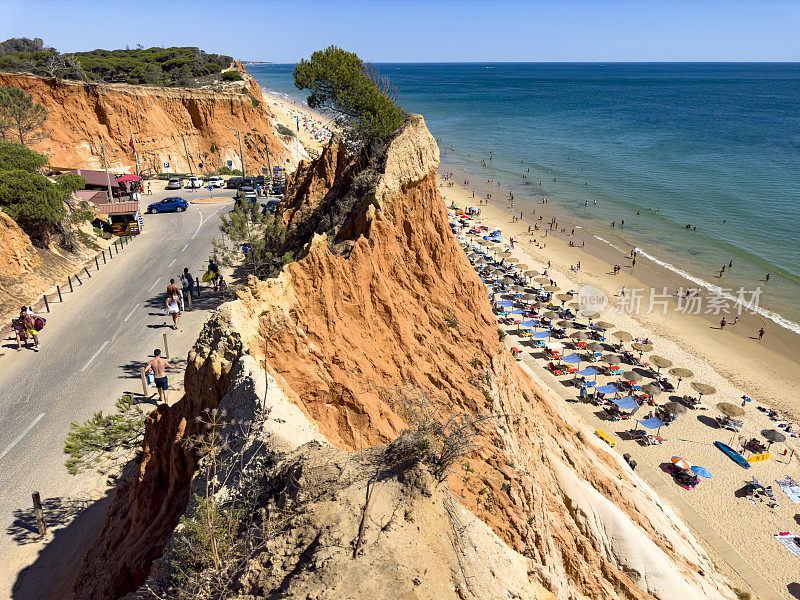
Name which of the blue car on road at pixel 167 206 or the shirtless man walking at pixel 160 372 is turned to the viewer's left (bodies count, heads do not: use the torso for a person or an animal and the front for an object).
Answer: the blue car on road

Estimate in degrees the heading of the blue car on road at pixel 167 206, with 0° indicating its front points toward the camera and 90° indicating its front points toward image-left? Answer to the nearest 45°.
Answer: approximately 90°

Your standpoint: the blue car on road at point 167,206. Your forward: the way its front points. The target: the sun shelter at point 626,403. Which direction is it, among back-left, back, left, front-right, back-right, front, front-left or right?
back-left

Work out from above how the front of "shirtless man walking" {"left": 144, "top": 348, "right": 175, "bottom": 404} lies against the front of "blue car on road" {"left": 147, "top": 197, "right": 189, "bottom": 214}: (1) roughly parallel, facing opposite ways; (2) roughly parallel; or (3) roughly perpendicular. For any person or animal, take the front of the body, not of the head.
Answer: roughly perpendicular

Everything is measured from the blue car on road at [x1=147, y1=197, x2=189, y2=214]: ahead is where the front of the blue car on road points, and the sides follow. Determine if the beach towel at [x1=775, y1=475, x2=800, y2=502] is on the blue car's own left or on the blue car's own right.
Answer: on the blue car's own left

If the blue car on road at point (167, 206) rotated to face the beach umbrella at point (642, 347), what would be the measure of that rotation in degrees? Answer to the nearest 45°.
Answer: approximately 135° to its left

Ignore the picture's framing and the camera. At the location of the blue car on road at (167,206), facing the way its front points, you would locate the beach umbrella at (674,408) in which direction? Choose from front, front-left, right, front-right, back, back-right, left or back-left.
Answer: back-left

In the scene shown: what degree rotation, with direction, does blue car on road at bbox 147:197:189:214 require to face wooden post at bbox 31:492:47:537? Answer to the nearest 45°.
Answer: approximately 90° to its left
